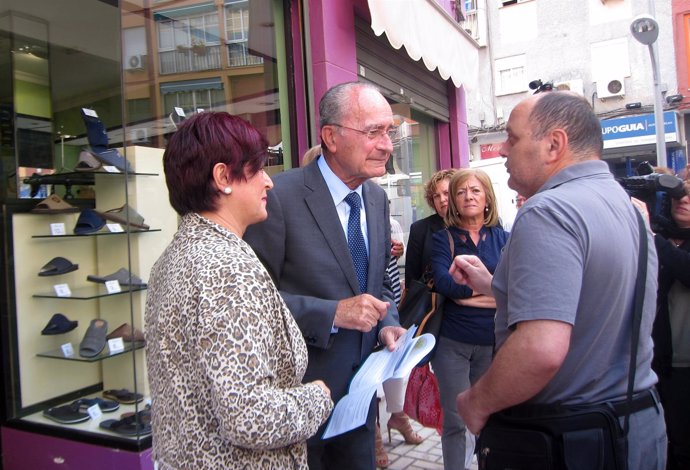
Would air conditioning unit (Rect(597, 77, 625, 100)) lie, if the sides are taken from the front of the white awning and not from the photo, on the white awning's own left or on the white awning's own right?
on the white awning's own left

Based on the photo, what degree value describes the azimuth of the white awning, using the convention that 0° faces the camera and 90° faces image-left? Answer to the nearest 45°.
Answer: approximately 315°

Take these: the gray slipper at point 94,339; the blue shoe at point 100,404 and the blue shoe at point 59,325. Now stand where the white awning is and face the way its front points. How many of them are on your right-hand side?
3

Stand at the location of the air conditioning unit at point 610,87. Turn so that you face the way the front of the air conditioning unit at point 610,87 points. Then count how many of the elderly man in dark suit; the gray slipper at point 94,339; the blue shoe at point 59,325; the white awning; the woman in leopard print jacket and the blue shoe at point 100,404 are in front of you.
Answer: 6

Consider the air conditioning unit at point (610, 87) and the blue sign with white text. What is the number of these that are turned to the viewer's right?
0

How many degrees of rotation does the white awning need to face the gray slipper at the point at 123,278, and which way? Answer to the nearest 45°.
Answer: approximately 90° to its right

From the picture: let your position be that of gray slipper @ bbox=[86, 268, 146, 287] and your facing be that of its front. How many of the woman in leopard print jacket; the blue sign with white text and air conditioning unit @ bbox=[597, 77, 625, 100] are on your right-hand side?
1

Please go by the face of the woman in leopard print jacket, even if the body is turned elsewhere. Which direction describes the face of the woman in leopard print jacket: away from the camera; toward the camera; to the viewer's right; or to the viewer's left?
to the viewer's right

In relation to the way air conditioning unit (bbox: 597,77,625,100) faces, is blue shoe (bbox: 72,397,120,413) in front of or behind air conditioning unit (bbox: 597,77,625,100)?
in front

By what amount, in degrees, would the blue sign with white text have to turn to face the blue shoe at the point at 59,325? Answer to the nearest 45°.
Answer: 0° — it already faces it

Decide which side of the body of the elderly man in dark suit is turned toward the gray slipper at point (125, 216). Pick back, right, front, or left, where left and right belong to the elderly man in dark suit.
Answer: back

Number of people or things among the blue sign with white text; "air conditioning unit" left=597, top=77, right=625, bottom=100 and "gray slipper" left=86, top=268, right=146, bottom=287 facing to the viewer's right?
1

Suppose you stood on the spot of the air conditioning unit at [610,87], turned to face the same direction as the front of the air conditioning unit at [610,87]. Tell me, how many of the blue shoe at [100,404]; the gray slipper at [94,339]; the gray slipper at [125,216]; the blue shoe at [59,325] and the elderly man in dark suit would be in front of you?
5

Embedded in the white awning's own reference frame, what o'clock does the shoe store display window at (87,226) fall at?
The shoe store display window is roughly at 3 o'clock from the white awning.

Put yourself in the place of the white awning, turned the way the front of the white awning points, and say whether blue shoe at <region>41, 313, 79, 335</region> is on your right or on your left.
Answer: on your right

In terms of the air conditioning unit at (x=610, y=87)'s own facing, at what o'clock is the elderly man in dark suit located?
The elderly man in dark suit is roughly at 12 o'clock from the air conditioning unit.
